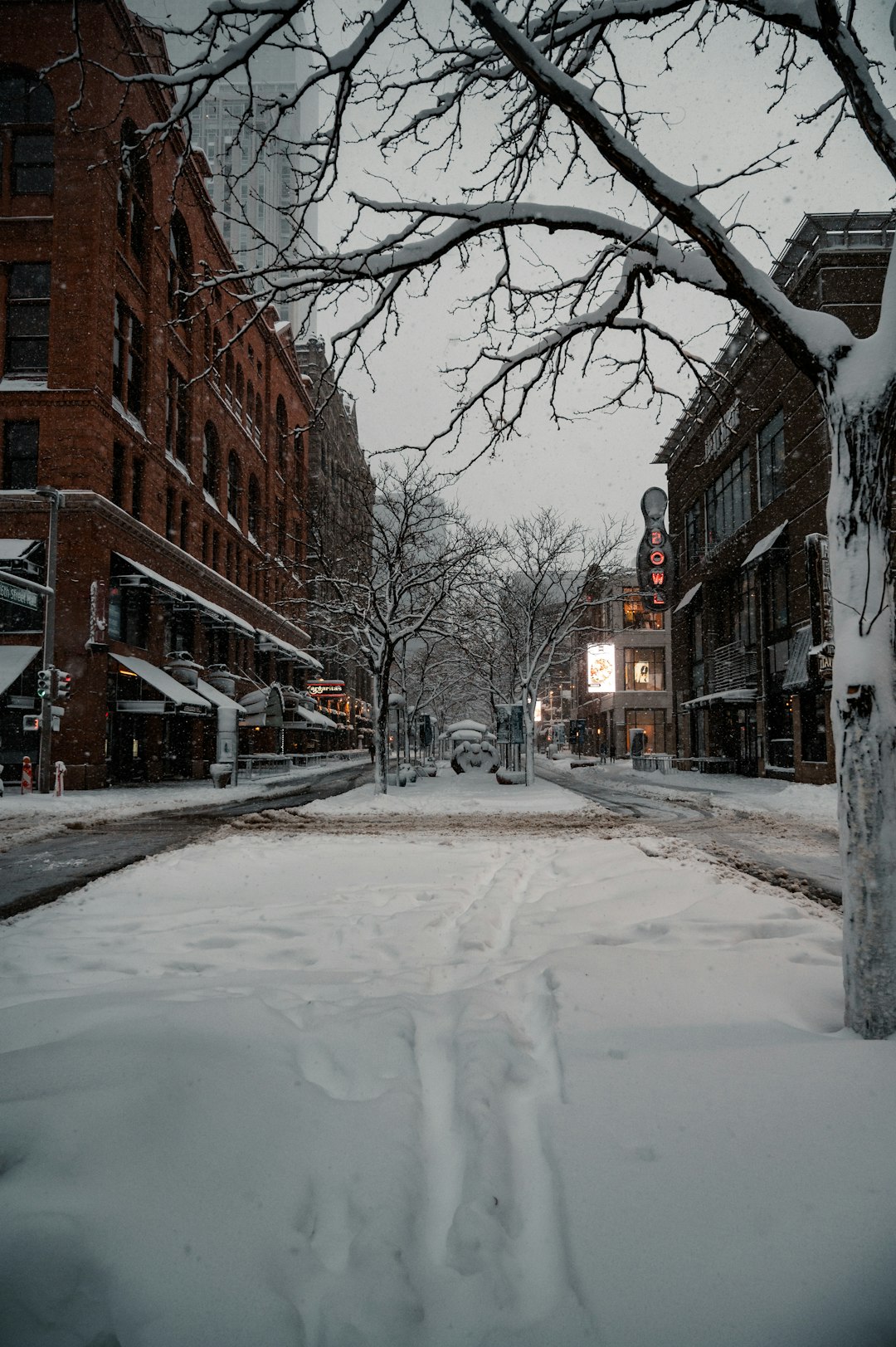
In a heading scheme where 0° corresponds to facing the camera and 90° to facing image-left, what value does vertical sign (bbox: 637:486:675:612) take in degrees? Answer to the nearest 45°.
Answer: approximately 0°

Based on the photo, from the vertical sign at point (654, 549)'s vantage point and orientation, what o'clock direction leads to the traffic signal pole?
The traffic signal pole is roughly at 1 o'clock from the vertical sign.
